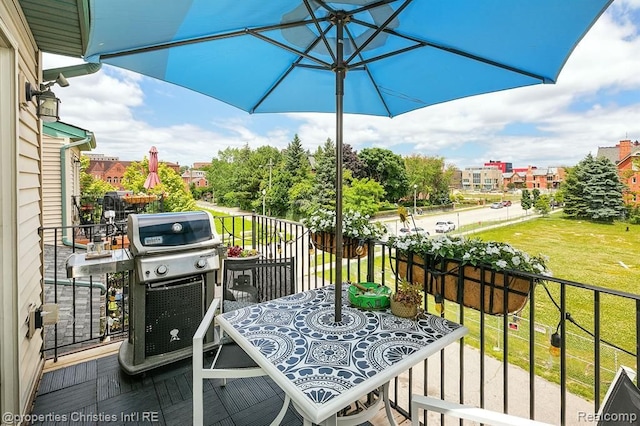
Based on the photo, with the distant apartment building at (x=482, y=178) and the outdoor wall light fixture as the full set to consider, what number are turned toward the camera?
1

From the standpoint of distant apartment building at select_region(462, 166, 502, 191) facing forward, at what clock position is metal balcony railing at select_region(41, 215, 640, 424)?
The metal balcony railing is roughly at 12 o'clock from the distant apartment building.

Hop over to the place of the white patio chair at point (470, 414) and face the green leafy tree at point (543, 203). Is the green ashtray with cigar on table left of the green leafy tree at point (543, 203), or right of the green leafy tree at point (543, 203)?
left

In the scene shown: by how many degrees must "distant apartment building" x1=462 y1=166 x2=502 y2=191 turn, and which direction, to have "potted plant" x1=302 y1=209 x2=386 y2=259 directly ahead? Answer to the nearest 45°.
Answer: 0° — it already faces it

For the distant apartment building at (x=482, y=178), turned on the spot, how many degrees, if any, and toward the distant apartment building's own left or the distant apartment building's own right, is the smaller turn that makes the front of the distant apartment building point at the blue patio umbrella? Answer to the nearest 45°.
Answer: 0° — it already faces it

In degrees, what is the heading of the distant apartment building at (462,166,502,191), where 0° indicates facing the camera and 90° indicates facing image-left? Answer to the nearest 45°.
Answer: approximately 0°

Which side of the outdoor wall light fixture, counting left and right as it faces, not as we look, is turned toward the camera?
right
